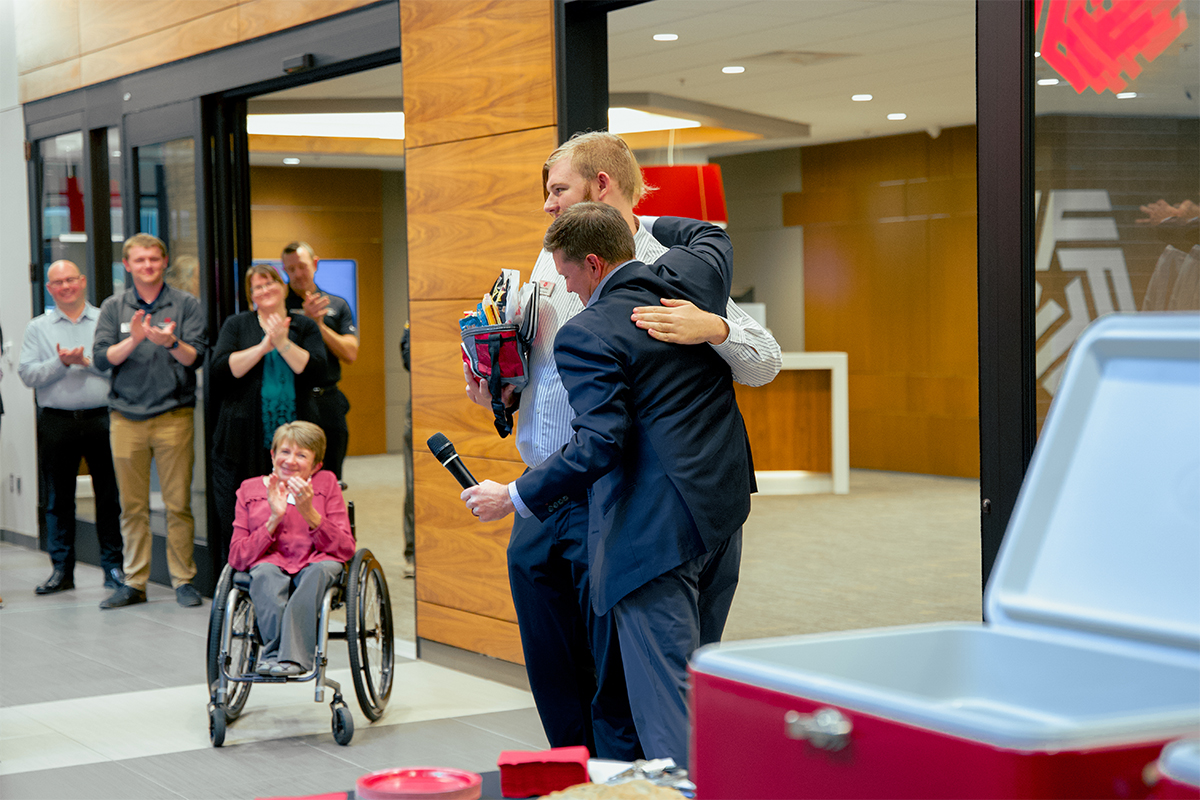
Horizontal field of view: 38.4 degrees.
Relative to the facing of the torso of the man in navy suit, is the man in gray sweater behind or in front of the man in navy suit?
in front

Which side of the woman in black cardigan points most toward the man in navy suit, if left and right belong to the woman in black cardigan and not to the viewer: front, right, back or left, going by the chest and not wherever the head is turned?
front

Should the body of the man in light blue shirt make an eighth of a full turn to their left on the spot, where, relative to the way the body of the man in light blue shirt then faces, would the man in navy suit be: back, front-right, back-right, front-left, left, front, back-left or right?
front-right

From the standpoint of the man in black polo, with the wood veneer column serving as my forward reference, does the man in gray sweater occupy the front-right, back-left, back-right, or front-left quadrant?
back-right

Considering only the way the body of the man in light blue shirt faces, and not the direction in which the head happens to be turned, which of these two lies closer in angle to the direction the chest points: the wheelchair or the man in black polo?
the wheelchair

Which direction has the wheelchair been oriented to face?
toward the camera

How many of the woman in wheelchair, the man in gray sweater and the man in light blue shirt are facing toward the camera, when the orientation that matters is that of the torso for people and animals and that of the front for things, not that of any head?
3

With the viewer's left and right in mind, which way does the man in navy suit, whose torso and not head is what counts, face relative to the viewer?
facing away from the viewer and to the left of the viewer

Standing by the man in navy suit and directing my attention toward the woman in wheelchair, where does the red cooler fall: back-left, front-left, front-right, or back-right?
back-left

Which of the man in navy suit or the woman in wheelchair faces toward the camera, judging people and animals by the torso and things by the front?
the woman in wheelchair

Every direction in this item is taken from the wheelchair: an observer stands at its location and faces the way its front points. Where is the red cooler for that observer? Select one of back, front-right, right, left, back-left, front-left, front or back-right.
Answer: front

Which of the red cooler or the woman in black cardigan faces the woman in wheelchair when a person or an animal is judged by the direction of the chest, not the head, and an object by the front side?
the woman in black cardigan

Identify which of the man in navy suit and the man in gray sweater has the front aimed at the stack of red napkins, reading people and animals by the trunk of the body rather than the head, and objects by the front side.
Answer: the man in gray sweater

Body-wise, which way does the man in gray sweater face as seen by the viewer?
toward the camera
